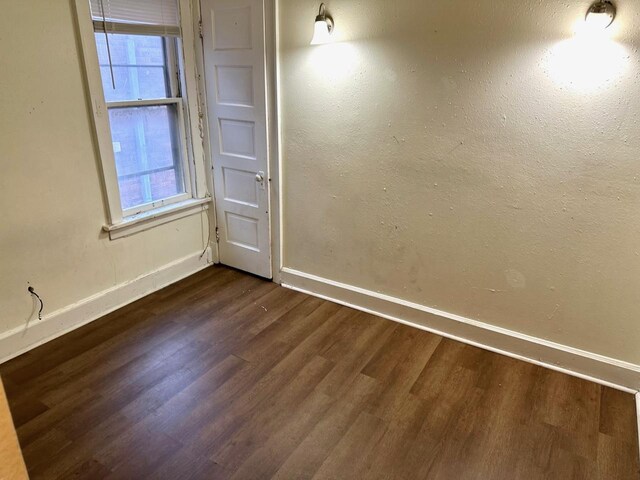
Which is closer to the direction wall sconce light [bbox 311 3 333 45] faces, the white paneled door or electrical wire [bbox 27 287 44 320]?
the electrical wire

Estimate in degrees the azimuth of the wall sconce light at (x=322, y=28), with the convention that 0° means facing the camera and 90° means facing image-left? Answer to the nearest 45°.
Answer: approximately 45°

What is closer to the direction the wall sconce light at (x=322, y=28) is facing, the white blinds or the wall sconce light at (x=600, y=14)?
the white blinds

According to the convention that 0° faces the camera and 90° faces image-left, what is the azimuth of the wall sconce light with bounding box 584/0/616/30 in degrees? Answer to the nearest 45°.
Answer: approximately 45°

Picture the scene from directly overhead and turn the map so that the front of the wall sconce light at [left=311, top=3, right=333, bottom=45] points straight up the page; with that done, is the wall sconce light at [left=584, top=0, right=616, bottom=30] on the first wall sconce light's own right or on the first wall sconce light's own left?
on the first wall sconce light's own left

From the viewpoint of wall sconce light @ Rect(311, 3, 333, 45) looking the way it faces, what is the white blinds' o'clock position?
The white blinds is roughly at 2 o'clock from the wall sconce light.
